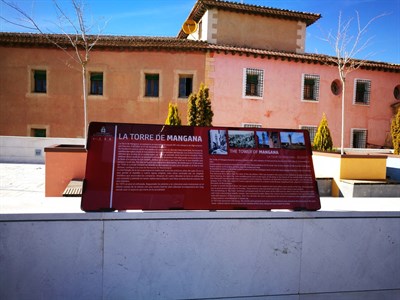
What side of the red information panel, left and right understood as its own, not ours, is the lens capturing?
front

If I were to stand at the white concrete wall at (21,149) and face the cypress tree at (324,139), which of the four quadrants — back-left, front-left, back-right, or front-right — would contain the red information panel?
front-right

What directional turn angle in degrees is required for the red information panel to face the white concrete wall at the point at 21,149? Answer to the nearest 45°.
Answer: approximately 135° to its right

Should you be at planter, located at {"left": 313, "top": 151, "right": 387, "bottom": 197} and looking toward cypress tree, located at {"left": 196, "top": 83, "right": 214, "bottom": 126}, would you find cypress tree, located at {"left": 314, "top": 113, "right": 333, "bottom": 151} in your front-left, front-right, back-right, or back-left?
front-right

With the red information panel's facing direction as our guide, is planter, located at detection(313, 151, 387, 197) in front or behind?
behind

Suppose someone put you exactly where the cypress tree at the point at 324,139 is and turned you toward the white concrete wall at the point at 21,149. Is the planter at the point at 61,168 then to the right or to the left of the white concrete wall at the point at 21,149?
left

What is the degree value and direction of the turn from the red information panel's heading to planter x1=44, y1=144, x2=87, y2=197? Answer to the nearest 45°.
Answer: approximately 135° to its right

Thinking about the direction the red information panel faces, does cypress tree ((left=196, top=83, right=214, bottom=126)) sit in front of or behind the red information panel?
behind
